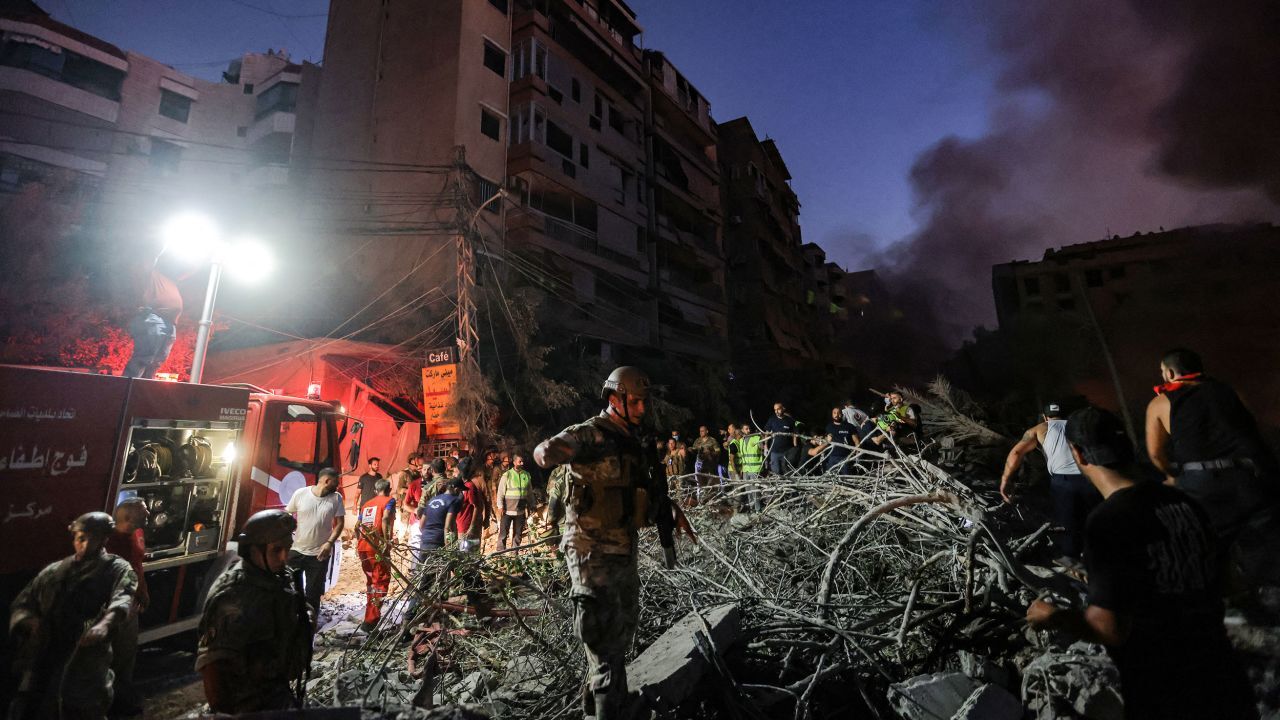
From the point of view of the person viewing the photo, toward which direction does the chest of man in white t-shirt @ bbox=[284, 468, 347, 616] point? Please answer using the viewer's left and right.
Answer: facing the viewer

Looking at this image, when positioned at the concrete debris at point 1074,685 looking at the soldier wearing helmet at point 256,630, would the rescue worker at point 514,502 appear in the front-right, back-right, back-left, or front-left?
front-right

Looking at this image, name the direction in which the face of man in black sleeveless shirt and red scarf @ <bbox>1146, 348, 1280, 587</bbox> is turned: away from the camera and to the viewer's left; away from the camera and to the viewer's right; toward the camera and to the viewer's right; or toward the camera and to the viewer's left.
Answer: away from the camera and to the viewer's left

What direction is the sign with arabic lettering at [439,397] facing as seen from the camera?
toward the camera

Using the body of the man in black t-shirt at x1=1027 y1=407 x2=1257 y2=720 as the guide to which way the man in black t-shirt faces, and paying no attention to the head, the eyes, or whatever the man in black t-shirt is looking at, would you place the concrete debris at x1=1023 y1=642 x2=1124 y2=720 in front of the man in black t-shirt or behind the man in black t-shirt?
in front

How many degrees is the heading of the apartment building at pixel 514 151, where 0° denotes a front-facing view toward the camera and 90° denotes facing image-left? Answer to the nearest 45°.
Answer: approximately 315°

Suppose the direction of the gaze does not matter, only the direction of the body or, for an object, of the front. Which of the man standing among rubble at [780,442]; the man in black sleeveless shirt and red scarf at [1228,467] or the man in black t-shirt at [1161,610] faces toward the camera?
the man standing among rubble

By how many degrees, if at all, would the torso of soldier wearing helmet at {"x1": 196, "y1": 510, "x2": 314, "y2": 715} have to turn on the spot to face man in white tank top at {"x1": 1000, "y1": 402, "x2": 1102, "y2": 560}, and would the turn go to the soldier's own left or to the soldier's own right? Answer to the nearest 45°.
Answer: approximately 45° to the soldier's own left

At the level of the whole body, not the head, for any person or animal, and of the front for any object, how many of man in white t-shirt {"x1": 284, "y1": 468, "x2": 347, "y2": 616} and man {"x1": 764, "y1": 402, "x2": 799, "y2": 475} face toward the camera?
2

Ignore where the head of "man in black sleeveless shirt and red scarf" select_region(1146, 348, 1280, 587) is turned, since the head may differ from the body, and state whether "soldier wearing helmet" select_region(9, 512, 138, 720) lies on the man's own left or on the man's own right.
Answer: on the man's own left

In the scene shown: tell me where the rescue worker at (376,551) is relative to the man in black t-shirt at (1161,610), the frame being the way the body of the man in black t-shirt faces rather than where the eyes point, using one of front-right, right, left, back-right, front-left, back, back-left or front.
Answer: front-left

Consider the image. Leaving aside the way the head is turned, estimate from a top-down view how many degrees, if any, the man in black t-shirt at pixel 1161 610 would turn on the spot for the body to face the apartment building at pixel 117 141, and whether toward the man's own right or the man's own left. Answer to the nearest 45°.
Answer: approximately 45° to the man's own left

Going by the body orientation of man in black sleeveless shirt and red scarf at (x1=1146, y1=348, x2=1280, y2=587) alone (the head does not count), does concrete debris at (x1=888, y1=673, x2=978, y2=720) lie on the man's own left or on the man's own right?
on the man's own left

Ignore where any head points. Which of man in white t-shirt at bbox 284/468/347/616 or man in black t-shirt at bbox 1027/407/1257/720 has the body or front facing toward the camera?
the man in white t-shirt
